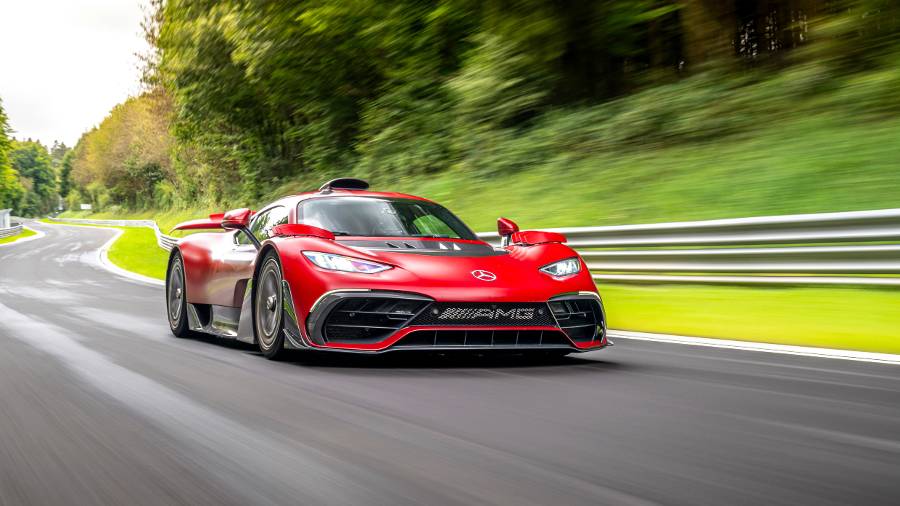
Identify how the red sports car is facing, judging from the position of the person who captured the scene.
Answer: facing the viewer and to the right of the viewer

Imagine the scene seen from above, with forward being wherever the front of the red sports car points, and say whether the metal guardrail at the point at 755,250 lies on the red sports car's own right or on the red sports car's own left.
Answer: on the red sports car's own left
